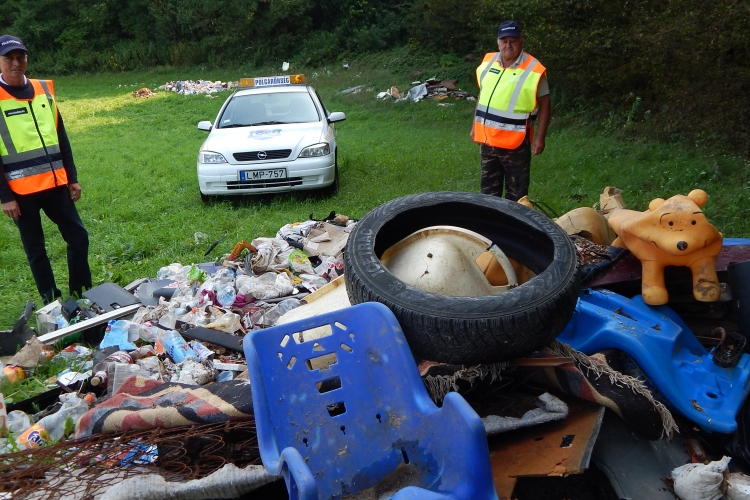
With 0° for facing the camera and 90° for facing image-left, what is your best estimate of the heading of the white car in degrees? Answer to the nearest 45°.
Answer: approximately 0°

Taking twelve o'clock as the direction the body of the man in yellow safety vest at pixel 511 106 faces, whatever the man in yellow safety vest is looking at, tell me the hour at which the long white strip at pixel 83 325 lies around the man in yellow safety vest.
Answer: The long white strip is roughly at 12 o'clock from the man in yellow safety vest.

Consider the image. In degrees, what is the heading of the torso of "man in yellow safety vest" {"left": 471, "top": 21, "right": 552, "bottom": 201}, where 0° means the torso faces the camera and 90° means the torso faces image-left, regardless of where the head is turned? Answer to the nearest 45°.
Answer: approximately 45°

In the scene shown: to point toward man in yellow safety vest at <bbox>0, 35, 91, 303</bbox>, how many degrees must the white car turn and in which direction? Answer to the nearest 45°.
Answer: approximately 45° to its right

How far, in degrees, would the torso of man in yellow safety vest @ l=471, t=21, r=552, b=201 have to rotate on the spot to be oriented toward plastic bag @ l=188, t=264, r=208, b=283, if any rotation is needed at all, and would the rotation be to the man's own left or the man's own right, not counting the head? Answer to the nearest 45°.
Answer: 0° — they already face it

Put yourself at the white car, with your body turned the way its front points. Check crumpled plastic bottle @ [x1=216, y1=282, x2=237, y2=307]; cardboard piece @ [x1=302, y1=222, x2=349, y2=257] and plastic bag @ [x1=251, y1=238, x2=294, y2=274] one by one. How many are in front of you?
3

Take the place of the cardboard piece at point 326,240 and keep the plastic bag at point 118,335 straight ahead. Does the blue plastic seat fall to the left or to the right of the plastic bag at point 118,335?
left

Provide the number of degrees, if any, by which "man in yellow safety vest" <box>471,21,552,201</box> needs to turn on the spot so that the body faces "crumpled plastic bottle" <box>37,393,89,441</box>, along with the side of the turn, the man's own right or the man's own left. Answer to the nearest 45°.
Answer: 0° — they already face it
